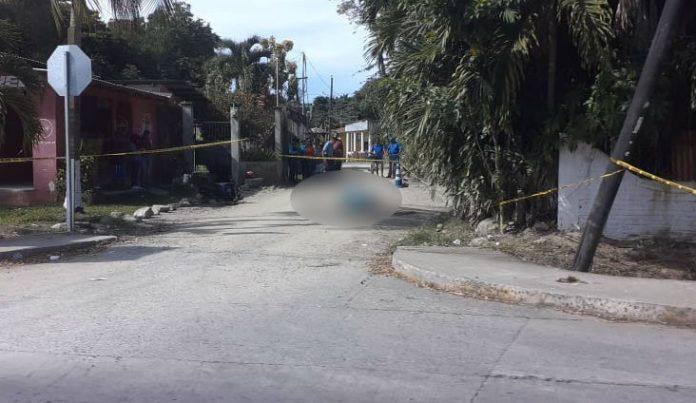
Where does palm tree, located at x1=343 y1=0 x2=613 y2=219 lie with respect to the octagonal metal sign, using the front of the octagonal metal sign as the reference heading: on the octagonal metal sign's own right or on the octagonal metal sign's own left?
on the octagonal metal sign's own right

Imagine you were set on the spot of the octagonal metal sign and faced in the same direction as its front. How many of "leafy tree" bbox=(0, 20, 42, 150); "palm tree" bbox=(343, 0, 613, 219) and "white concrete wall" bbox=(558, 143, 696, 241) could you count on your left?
1

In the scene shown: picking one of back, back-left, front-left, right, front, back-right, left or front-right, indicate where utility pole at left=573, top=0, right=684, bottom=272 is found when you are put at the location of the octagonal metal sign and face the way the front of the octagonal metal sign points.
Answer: back-right

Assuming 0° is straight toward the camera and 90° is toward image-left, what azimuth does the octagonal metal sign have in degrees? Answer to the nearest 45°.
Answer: approximately 180°

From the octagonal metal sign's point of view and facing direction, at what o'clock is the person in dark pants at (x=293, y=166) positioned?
The person in dark pants is roughly at 1 o'clock from the octagonal metal sign.

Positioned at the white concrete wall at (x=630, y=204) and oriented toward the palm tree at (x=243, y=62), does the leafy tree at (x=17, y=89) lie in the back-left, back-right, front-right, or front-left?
front-left

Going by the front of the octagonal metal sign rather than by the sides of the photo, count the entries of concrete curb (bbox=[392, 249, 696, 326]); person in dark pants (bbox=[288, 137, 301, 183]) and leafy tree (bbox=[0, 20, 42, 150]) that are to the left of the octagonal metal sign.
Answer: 1

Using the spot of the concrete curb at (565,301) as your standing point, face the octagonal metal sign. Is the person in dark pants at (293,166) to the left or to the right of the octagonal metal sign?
right

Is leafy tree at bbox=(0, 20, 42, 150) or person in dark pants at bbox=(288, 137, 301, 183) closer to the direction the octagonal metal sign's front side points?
the person in dark pants

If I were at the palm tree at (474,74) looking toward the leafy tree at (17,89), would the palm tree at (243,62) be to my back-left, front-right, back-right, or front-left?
front-right

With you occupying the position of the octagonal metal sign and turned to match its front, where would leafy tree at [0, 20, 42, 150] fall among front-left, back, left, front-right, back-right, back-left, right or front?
left

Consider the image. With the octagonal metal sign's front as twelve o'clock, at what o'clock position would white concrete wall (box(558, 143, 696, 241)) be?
The white concrete wall is roughly at 4 o'clock from the octagonal metal sign.

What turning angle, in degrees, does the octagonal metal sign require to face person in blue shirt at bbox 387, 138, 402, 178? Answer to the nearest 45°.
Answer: approximately 45° to its right
